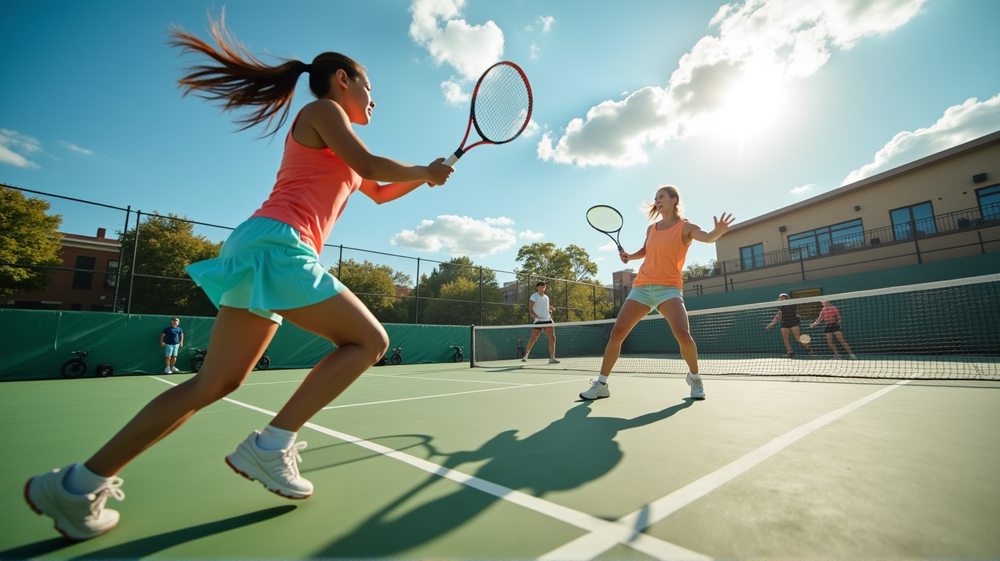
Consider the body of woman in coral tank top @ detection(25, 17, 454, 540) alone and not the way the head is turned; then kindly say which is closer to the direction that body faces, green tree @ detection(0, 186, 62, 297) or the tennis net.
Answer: the tennis net

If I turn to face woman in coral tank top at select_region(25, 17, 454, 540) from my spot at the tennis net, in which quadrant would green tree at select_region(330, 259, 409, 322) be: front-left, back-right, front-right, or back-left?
back-right

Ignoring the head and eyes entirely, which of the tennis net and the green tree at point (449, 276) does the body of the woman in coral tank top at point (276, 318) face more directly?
the tennis net

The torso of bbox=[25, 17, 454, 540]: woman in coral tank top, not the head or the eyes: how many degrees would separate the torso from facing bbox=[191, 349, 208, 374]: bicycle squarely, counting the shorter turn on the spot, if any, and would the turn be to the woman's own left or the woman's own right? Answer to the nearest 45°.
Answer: approximately 90° to the woman's own left

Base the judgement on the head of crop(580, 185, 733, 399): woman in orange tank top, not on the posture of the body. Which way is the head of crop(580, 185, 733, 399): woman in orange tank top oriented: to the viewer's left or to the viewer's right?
to the viewer's left

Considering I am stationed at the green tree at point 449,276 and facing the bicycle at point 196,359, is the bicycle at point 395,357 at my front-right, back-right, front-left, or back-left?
front-left

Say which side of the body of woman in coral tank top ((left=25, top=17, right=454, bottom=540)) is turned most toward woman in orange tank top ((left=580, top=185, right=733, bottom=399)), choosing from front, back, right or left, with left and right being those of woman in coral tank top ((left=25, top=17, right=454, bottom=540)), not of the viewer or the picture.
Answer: front

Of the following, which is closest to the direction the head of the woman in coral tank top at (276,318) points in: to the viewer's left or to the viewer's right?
to the viewer's right

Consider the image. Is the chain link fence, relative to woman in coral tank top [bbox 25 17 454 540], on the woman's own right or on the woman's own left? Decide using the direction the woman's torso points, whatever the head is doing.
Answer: on the woman's own left

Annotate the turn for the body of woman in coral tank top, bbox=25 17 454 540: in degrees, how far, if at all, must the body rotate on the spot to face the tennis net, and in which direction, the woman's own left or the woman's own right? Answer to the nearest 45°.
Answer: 0° — they already face it

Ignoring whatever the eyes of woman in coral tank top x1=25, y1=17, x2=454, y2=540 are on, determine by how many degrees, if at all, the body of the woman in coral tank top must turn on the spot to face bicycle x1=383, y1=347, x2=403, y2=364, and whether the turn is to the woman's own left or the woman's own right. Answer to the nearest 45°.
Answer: approximately 90° to the woman's own left

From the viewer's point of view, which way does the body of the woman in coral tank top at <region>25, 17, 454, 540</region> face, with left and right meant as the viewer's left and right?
facing to the right of the viewer
